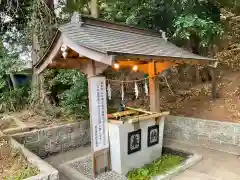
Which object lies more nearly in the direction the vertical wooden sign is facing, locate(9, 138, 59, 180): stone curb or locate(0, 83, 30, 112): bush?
the stone curb

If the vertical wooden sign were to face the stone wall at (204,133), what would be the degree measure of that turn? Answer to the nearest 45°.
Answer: approximately 90° to its left

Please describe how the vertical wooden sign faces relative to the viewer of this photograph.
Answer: facing the viewer and to the right of the viewer

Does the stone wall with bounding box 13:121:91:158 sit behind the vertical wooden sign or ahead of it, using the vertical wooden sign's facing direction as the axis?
behind

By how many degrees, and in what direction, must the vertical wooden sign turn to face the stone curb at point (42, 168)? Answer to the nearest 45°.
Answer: approximately 90° to its right
